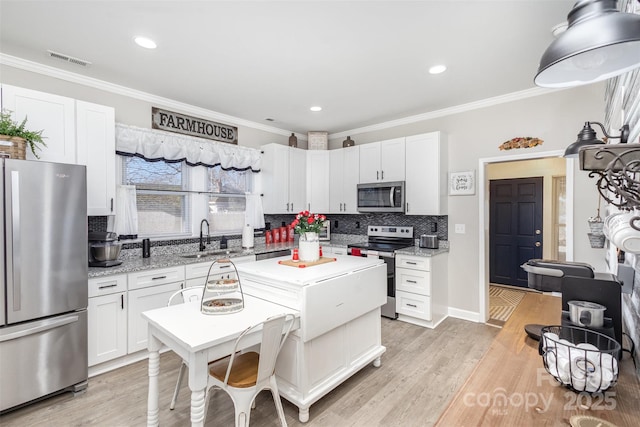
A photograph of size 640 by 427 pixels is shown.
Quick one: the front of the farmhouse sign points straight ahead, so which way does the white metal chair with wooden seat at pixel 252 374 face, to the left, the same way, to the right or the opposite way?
the opposite way

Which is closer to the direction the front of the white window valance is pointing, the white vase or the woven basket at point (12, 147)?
the white vase

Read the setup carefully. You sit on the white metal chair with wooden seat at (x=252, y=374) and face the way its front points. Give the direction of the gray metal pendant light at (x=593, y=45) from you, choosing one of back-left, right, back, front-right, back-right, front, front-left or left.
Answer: back
